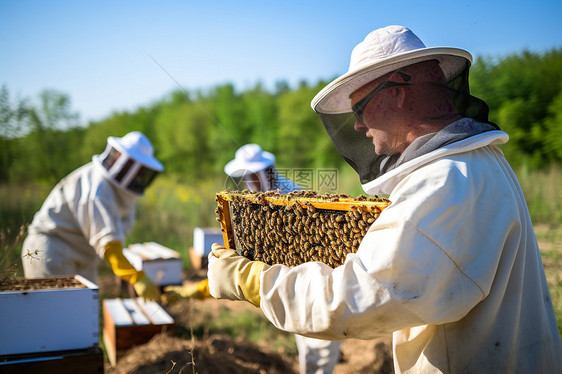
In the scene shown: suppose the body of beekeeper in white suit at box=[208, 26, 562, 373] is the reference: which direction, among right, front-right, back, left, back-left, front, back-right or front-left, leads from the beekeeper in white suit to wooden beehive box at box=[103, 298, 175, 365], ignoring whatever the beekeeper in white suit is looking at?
front-right

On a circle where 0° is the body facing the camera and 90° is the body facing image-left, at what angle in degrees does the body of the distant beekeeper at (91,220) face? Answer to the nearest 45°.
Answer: approximately 270°

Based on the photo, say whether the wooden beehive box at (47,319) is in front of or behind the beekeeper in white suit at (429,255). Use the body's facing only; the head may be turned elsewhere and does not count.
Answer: in front

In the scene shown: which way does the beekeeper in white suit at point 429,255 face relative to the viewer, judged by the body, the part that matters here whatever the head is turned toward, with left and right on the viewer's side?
facing to the left of the viewer

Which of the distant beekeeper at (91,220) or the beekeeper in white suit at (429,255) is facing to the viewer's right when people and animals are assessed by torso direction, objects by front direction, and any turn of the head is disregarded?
the distant beekeeper

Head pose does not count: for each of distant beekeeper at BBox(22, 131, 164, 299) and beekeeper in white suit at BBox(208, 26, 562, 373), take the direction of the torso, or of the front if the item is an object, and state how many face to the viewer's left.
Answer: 1

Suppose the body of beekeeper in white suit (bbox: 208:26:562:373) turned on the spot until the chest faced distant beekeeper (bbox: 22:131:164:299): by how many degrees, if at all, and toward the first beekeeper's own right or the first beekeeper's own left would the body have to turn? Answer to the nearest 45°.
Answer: approximately 45° to the first beekeeper's own right

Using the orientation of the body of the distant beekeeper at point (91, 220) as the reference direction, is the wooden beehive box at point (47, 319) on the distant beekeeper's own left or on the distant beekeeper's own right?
on the distant beekeeper's own right
